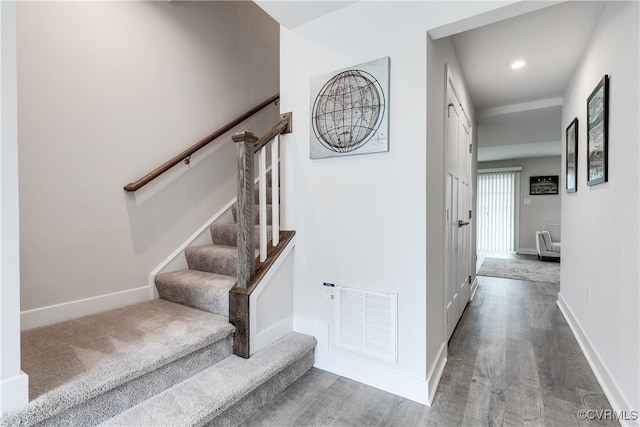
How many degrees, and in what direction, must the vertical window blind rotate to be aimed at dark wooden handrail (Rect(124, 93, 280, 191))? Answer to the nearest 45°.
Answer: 0° — it already faces it

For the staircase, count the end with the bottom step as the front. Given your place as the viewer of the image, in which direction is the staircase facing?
facing the viewer and to the right of the viewer

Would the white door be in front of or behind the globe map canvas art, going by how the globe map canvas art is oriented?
behind

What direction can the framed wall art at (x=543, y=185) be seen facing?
toward the camera

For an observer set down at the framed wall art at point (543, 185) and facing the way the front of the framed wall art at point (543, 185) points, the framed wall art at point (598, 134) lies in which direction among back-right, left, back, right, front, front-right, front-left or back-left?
front

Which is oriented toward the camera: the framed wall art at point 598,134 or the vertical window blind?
the vertical window blind

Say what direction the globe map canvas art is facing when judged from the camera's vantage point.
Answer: facing the viewer and to the left of the viewer

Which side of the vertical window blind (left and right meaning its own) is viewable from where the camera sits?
front

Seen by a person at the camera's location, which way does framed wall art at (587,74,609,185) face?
facing to the left of the viewer

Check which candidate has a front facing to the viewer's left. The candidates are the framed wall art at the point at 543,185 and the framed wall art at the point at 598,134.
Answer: the framed wall art at the point at 598,134

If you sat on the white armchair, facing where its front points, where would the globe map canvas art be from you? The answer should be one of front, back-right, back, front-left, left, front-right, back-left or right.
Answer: front-left

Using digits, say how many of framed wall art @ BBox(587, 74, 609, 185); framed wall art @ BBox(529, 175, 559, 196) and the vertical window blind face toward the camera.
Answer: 2

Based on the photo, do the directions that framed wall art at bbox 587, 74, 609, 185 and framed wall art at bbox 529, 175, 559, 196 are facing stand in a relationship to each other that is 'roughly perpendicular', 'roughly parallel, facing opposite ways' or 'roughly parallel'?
roughly perpendicular
